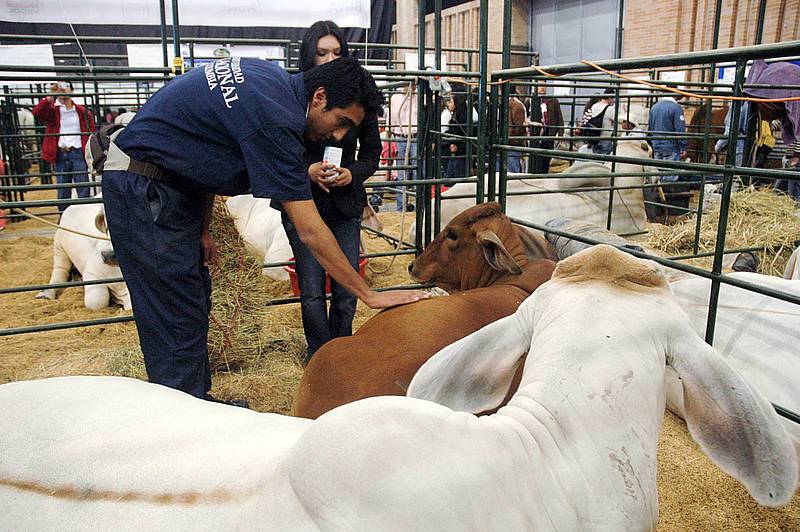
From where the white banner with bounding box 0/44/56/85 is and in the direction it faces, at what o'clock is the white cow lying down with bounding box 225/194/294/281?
The white cow lying down is roughly at 11 o'clock from the white banner.

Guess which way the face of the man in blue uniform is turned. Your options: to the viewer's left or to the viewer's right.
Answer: to the viewer's right

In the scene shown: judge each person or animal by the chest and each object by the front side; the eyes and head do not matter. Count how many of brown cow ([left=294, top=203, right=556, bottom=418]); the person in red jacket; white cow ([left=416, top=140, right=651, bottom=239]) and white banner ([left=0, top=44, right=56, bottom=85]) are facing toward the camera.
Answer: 2

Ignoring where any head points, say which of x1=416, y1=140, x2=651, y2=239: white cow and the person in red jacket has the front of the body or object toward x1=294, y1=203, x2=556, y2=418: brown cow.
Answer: the person in red jacket

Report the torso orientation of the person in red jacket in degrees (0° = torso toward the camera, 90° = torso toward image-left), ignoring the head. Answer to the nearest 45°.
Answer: approximately 0°

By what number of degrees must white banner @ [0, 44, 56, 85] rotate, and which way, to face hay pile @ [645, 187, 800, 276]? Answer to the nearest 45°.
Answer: approximately 45° to its left

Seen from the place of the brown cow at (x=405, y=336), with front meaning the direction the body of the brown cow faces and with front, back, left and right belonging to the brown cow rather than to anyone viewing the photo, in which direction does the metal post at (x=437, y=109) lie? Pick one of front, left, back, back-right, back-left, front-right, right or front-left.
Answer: front-left

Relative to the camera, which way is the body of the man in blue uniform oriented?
to the viewer's right

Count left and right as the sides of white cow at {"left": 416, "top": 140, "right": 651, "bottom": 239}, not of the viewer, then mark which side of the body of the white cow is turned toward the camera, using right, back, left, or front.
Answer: right

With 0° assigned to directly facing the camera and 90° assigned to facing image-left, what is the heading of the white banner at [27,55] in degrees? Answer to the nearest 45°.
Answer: approximately 0°

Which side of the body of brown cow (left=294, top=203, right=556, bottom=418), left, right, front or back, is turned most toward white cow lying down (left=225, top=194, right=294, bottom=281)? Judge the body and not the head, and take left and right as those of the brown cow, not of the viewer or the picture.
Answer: left

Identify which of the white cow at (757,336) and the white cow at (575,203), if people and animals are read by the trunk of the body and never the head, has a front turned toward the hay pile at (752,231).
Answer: the white cow at (575,203)
